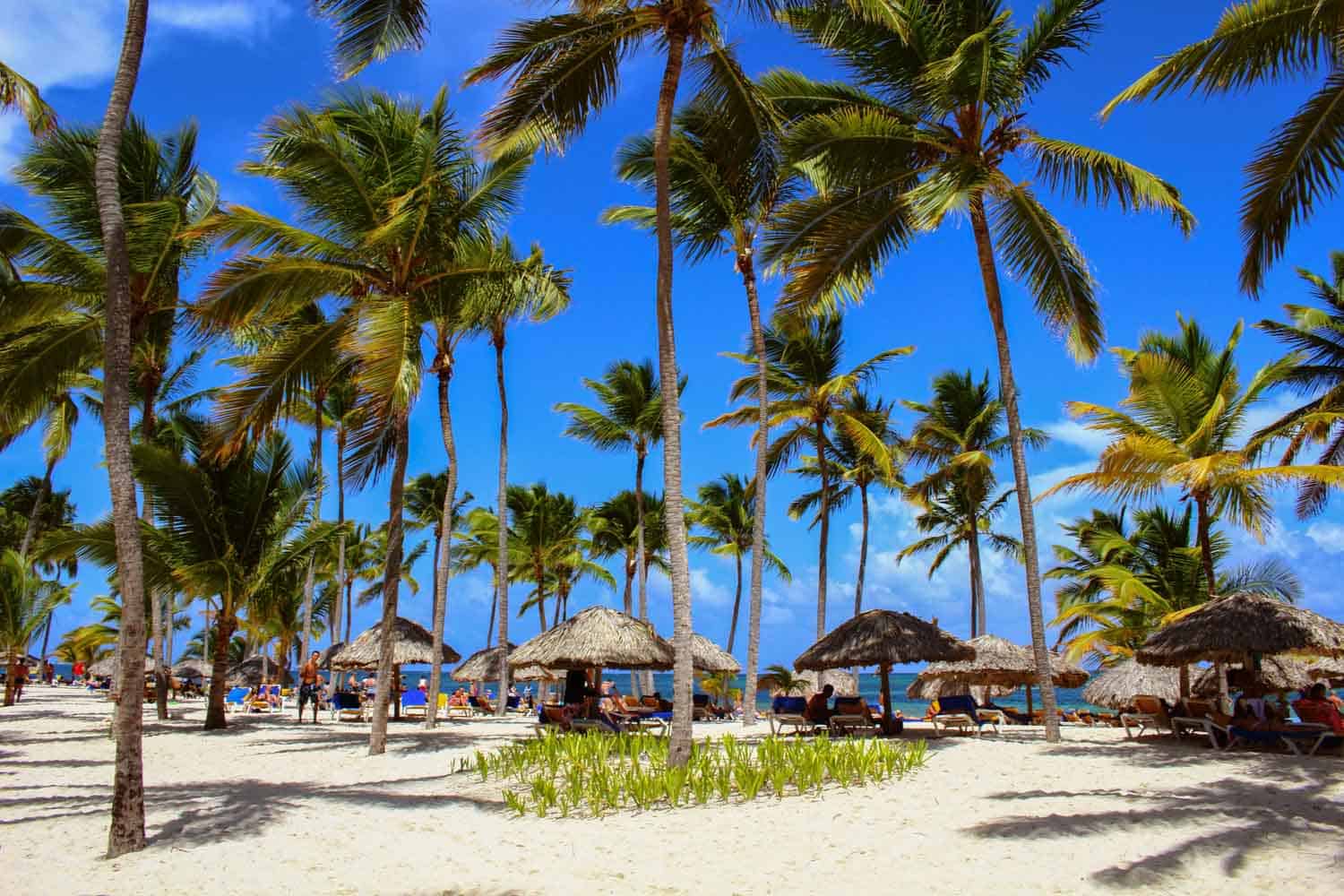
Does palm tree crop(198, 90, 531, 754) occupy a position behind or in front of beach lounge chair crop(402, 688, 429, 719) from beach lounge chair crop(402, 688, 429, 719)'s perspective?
behind

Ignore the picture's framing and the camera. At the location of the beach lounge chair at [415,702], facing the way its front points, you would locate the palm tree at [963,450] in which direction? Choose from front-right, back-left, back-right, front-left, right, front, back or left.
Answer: right

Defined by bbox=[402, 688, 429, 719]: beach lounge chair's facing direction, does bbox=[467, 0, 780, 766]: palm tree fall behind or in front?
behind

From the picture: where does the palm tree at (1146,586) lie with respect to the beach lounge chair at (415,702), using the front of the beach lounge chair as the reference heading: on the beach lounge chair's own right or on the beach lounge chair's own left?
on the beach lounge chair's own right

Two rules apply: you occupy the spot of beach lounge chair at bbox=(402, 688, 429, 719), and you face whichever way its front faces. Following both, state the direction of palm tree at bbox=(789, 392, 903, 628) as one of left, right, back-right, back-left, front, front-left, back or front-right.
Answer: right

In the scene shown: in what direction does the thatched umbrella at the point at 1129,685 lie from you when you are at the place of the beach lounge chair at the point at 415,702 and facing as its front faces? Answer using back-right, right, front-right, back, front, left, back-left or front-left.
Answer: back-right

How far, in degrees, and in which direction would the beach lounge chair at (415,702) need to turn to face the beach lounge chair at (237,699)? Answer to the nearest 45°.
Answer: approximately 45° to its left

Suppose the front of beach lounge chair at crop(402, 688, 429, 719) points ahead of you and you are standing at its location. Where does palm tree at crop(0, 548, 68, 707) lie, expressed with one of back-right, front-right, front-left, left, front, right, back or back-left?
left

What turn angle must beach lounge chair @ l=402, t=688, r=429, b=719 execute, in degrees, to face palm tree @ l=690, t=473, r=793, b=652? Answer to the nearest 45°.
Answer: approximately 45° to its right

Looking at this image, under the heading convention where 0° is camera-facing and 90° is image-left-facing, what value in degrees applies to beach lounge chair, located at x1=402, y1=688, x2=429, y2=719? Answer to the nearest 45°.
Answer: approximately 180°

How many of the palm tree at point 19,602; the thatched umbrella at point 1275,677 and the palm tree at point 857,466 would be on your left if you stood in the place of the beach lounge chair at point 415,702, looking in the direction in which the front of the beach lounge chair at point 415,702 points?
1
